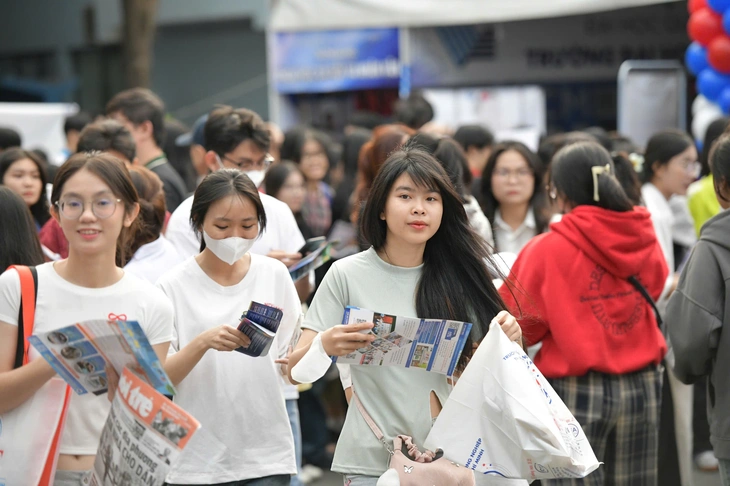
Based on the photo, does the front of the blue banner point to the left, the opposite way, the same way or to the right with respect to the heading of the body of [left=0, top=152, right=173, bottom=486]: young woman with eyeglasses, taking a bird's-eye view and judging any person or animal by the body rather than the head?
the same way

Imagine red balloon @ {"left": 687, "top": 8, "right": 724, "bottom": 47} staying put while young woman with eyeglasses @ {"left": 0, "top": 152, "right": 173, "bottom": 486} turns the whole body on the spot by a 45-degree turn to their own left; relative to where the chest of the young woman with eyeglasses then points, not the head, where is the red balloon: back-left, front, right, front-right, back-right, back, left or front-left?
left

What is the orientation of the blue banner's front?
toward the camera

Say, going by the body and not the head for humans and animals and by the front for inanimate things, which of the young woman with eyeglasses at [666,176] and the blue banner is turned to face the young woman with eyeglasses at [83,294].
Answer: the blue banner

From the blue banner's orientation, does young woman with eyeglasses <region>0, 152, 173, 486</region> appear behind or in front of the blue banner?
in front

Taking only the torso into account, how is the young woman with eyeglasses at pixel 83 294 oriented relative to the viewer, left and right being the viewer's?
facing the viewer

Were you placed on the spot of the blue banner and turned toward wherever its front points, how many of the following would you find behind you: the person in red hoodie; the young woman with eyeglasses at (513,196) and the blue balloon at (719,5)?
0

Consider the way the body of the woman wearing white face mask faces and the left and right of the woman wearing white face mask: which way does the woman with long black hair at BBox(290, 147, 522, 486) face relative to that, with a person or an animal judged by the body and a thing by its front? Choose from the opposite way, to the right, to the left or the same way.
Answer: the same way

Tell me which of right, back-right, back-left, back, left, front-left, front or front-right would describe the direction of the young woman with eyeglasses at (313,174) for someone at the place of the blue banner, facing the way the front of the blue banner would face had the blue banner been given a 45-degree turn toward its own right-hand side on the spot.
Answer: front-left

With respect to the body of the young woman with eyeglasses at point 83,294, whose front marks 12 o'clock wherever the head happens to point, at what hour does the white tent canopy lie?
The white tent canopy is roughly at 7 o'clock from the young woman with eyeglasses.

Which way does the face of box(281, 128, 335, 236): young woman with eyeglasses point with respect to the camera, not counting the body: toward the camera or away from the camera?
toward the camera

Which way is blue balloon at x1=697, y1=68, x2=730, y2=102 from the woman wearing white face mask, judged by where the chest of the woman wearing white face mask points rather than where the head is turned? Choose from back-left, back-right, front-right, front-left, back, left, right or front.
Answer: back-left
